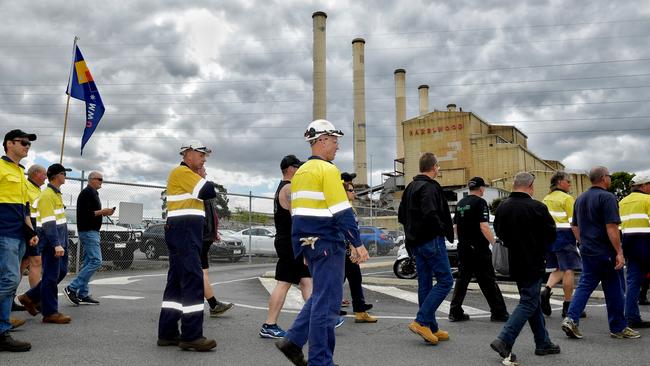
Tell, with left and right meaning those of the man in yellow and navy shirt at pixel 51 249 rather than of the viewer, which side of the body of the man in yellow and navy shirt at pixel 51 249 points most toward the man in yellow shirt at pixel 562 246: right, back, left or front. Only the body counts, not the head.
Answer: front

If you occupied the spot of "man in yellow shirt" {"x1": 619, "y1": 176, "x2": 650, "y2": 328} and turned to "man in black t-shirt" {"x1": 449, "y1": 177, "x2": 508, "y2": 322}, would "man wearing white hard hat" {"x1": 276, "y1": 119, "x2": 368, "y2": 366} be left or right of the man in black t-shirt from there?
left

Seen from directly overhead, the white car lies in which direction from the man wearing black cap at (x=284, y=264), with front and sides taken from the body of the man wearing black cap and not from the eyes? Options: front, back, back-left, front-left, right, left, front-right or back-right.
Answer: left

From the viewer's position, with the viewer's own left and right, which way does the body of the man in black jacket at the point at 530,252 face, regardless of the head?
facing away from the viewer and to the right of the viewer

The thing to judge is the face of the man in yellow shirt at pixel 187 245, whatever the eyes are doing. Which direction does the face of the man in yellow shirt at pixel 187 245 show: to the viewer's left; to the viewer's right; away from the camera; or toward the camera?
to the viewer's right

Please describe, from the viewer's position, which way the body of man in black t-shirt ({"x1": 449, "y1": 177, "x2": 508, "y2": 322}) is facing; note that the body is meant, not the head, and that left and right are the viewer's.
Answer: facing away from the viewer and to the right of the viewer

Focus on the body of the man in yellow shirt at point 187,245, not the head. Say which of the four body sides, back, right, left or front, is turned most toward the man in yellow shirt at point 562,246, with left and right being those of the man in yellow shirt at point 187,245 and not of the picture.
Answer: front

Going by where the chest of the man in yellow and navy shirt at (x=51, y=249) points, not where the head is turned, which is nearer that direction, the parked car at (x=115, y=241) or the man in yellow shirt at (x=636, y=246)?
the man in yellow shirt

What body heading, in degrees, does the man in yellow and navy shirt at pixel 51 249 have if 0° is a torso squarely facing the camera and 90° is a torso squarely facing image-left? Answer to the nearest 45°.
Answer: approximately 270°

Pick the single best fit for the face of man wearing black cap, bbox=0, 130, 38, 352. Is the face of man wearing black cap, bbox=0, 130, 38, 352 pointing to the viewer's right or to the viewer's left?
to the viewer's right
